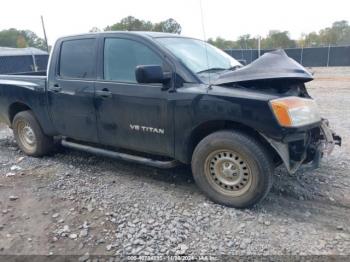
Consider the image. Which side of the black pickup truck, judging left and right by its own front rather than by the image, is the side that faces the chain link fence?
left

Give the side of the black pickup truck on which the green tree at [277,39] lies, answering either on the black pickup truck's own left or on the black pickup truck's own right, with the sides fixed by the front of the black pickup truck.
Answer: on the black pickup truck's own left

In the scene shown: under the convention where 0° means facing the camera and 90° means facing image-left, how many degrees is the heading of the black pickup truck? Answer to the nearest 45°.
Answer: approximately 315°
